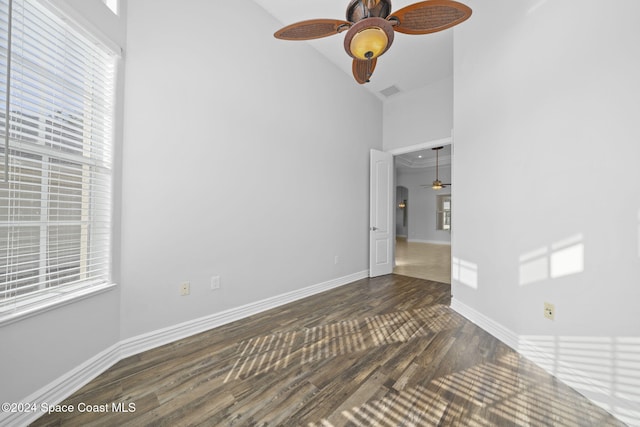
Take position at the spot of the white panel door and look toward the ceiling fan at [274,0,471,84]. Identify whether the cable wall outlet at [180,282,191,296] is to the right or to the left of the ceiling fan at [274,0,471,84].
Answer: right

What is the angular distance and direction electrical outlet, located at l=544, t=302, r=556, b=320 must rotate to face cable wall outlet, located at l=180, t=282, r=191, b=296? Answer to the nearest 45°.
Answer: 0° — it already faces it

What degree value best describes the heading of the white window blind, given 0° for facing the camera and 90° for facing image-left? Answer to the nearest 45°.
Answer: approximately 315°

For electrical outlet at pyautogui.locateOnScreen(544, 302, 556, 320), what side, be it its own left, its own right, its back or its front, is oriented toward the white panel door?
right

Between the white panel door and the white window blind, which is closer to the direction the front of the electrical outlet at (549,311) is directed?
the white window blind

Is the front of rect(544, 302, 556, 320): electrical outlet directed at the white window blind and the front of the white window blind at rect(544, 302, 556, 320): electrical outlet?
yes

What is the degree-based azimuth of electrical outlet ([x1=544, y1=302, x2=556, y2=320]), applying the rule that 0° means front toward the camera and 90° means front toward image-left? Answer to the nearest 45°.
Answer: approximately 45°

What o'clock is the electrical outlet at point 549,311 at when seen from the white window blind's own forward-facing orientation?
The electrical outlet is roughly at 12 o'clock from the white window blind.

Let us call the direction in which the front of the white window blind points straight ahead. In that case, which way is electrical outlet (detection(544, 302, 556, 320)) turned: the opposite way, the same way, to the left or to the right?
the opposite way
